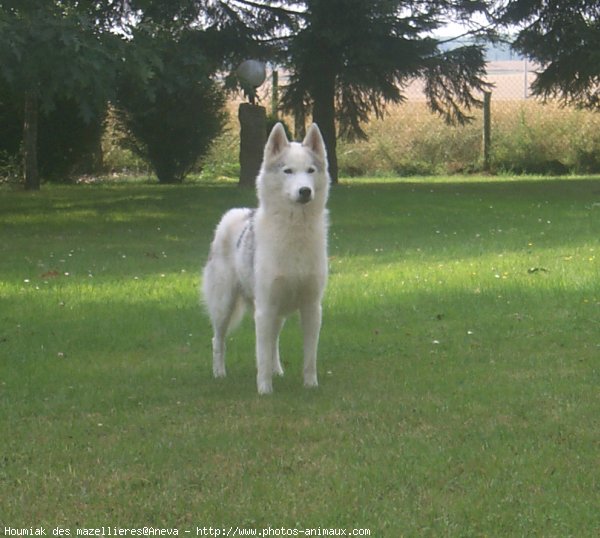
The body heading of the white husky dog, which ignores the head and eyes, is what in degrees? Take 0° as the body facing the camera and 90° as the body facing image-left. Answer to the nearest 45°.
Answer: approximately 315°

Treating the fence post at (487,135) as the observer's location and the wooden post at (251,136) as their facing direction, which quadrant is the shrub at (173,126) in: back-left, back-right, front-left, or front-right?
front-right

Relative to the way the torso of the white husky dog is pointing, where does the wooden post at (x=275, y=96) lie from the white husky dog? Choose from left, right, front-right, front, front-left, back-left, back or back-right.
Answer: back-left

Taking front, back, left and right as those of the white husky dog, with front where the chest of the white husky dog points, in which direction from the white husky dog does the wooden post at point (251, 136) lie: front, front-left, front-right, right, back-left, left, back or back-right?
back-left

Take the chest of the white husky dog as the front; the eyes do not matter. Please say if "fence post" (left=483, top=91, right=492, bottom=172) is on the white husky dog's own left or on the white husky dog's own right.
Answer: on the white husky dog's own left

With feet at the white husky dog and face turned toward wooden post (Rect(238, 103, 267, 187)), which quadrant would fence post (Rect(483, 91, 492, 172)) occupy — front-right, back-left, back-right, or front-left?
front-right

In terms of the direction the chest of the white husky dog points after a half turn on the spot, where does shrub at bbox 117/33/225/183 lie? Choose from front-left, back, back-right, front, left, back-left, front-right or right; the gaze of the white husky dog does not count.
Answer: front-right
